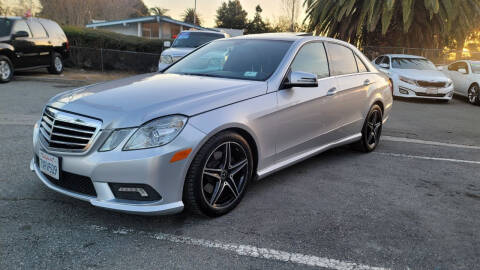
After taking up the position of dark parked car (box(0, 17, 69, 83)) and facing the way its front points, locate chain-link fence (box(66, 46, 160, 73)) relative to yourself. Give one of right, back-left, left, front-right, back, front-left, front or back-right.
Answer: back

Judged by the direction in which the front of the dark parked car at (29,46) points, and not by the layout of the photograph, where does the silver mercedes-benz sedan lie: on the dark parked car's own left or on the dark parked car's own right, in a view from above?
on the dark parked car's own left

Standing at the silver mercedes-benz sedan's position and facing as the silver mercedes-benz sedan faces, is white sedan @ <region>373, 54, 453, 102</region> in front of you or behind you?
behind

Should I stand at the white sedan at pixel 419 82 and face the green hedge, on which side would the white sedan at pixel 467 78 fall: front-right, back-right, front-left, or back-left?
back-right

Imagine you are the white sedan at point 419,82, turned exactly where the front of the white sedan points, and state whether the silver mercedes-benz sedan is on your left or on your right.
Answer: on your right

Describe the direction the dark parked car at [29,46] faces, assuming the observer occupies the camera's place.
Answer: facing the viewer and to the left of the viewer

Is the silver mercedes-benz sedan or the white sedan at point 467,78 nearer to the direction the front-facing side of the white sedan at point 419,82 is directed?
the silver mercedes-benz sedan

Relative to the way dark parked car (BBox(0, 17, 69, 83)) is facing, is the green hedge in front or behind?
behind

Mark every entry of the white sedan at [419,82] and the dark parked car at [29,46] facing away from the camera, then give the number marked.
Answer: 0

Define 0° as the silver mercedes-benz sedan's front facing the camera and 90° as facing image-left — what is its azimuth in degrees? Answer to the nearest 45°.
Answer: approximately 45°
